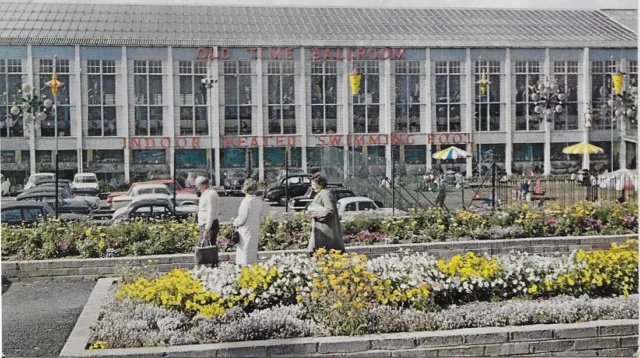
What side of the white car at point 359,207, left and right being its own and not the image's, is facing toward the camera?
right

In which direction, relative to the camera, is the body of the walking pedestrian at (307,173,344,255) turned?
to the viewer's left

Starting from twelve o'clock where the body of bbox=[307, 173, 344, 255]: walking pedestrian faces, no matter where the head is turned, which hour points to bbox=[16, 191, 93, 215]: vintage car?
The vintage car is roughly at 1 o'clock from the walking pedestrian.

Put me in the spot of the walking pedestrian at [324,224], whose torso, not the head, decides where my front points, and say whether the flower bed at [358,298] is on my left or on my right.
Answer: on my left
